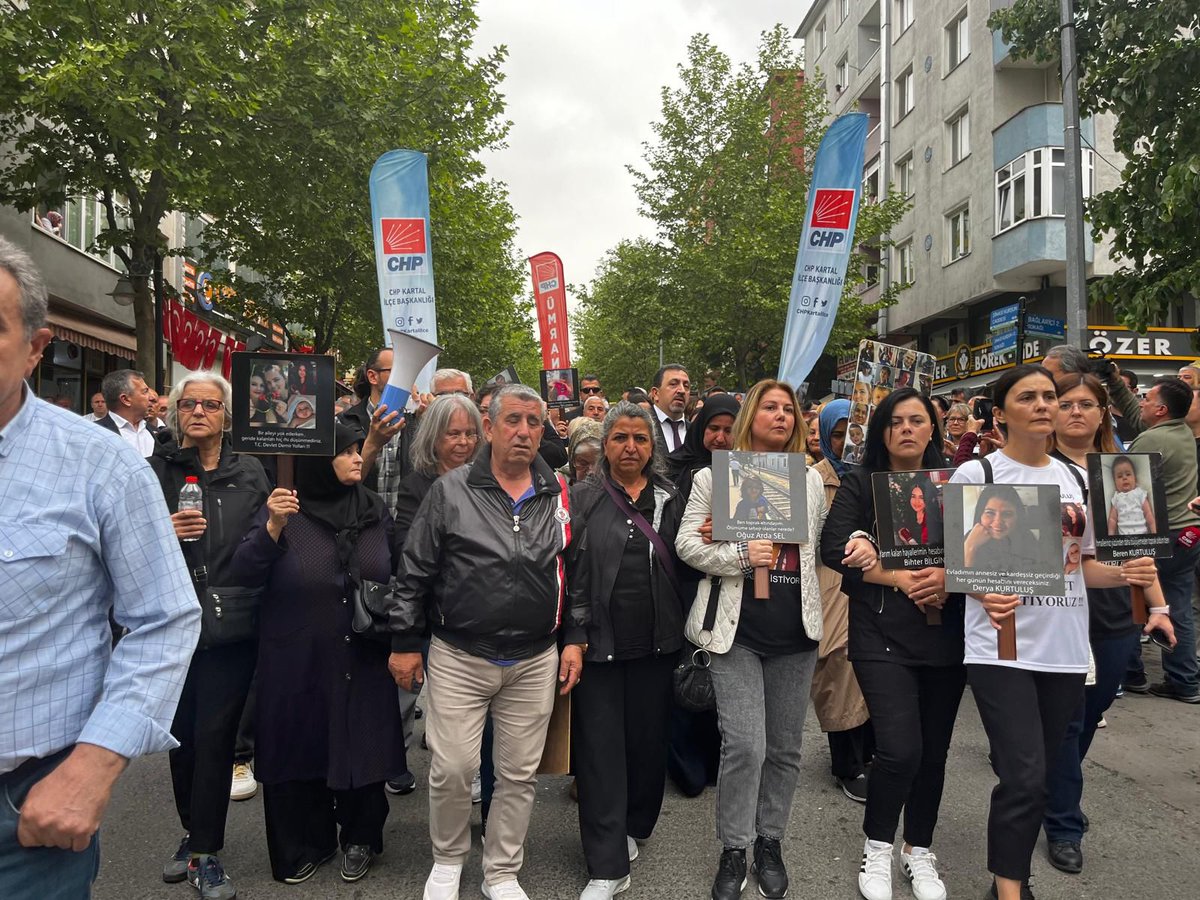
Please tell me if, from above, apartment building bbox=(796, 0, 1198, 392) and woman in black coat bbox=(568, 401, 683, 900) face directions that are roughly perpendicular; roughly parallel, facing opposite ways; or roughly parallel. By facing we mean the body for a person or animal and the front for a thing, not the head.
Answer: roughly perpendicular

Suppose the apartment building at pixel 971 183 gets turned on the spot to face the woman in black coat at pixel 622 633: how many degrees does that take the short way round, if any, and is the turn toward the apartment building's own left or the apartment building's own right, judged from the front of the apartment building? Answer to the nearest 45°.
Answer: approximately 45° to the apartment building's own left

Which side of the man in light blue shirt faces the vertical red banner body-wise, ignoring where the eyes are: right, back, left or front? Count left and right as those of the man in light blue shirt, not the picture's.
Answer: back

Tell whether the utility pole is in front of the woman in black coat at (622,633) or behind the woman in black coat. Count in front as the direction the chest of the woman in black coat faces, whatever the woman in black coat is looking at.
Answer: behind

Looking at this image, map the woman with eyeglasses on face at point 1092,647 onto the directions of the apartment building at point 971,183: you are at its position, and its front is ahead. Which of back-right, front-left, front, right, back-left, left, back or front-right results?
front-left

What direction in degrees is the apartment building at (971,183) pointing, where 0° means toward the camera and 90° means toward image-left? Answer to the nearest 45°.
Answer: approximately 45°

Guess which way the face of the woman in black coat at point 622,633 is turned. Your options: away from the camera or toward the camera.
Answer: toward the camera

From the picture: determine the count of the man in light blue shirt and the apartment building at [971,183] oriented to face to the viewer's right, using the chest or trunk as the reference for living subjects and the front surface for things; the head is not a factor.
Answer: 0

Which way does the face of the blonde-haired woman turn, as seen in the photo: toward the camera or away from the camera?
toward the camera

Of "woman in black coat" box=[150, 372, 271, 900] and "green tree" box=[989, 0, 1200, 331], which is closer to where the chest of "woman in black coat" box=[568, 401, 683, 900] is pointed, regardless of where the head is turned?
the woman in black coat

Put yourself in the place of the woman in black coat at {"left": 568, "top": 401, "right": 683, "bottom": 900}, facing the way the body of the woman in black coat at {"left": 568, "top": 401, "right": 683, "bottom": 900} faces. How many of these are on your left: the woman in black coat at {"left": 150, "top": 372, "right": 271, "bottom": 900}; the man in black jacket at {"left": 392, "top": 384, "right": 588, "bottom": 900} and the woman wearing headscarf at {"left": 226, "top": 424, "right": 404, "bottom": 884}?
0

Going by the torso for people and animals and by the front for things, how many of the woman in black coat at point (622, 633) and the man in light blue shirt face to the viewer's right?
0
